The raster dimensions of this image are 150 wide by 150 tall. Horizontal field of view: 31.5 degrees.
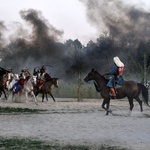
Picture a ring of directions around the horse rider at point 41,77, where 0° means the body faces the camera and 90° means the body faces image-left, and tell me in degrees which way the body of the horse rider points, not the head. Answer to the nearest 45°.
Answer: approximately 270°

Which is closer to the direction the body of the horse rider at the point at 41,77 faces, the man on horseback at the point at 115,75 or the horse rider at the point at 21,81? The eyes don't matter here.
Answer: the man on horseback

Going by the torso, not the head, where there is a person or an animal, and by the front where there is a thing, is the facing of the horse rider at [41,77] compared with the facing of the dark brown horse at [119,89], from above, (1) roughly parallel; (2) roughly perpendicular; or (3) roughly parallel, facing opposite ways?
roughly parallel, facing opposite ways

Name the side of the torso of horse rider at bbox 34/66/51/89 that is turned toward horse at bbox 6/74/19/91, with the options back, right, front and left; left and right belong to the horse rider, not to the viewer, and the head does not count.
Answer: back

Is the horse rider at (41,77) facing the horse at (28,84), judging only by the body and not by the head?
no

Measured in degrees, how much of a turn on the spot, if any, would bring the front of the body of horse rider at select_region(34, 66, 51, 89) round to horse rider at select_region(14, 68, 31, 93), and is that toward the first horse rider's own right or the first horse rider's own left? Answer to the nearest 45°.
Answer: approximately 135° to the first horse rider's own right

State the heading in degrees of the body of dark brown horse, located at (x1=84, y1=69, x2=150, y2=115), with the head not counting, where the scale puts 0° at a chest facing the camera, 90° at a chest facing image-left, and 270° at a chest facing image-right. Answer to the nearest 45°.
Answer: approximately 90°
